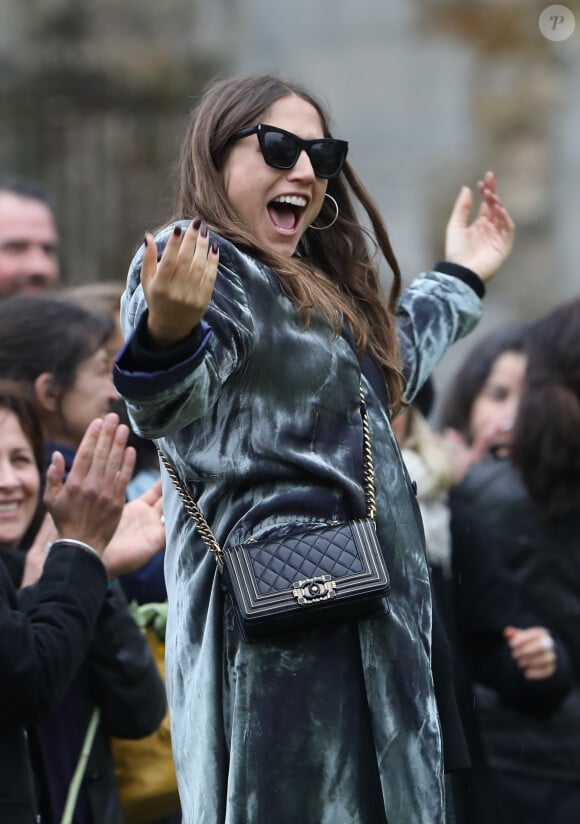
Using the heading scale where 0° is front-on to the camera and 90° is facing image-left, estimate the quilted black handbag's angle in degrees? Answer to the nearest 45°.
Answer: approximately 0°
